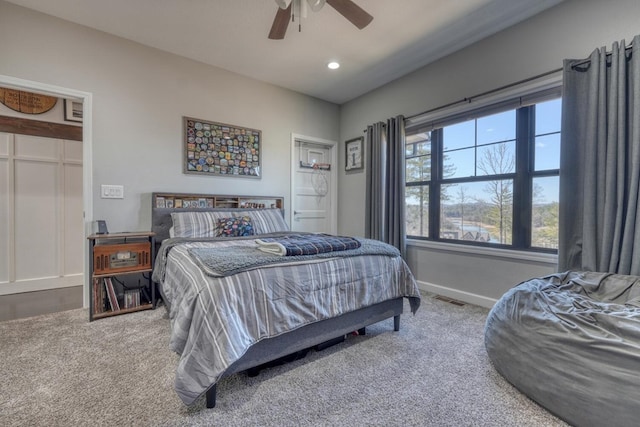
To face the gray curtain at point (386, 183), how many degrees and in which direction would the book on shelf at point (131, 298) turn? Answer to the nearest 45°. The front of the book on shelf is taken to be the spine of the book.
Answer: approximately 90° to its left

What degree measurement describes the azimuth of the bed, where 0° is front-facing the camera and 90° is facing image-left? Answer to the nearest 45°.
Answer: approximately 315°

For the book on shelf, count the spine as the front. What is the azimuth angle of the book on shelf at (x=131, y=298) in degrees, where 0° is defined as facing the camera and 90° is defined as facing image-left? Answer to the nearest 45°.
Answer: approximately 0°

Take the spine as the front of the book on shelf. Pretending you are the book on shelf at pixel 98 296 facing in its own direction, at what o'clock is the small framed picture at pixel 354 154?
The small framed picture is roughly at 9 o'clock from the book on shelf.

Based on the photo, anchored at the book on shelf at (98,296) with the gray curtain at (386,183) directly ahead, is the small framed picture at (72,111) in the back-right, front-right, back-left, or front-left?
back-left

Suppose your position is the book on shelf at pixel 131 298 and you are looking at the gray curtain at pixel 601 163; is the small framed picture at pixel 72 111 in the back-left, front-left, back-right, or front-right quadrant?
back-left

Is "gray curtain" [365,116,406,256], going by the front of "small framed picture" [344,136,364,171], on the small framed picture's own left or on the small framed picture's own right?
on the small framed picture's own left
